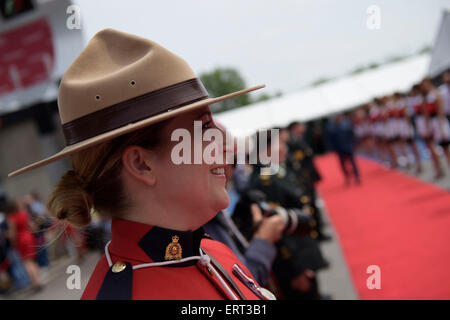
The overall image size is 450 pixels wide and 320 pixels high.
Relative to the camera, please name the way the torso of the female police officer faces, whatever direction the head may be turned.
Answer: to the viewer's right

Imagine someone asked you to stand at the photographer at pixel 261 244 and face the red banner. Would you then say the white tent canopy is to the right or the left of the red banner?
right

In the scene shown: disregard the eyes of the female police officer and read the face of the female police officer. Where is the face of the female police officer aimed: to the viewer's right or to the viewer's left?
to the viewer's right
